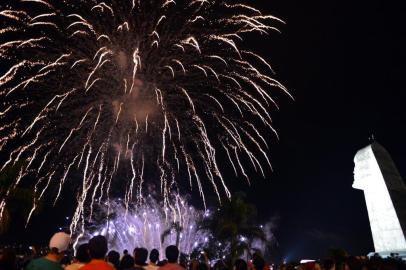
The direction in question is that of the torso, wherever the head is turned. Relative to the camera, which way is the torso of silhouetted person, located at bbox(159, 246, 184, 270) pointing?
away from the camera

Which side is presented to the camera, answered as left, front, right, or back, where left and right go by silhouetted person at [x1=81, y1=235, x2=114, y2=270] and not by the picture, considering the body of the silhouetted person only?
back

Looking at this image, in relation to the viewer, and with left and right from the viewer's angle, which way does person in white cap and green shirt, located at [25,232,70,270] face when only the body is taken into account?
facing away from the viewer and to the right of the viewer

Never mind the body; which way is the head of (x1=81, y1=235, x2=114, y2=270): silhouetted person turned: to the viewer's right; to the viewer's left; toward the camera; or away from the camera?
away from the camera

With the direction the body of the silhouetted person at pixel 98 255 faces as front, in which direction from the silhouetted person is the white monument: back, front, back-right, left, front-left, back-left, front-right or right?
front-right

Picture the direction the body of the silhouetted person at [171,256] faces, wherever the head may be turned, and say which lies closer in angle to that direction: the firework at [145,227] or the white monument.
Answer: the firework

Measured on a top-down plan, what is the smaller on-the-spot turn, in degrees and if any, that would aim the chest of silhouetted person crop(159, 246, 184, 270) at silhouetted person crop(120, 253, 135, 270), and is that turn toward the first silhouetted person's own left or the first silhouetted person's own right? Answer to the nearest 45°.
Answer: approximately 45° to the first silhouetted person's own left

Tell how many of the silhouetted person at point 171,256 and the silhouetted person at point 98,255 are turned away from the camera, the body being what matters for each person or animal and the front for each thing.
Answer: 2

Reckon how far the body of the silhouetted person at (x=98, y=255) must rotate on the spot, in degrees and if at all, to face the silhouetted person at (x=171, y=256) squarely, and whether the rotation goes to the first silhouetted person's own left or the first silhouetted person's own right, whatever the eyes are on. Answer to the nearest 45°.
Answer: approximately 45° to the first silhouetted person's own right

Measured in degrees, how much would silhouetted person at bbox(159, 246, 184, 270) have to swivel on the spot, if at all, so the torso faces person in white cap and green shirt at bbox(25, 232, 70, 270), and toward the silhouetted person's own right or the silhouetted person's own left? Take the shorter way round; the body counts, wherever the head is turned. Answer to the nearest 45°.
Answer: approximately 90° to the silhouetted person's own left

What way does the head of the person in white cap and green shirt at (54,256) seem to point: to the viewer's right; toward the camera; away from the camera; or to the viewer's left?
away from the camera

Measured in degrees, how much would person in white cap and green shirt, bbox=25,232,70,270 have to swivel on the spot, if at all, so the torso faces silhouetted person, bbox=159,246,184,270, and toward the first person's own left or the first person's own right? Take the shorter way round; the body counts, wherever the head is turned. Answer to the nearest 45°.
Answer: approximately 45° to the first person's own right

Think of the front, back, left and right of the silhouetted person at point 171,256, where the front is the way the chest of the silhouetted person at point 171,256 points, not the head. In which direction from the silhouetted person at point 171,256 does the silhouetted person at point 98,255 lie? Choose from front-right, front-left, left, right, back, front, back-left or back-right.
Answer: back-left
